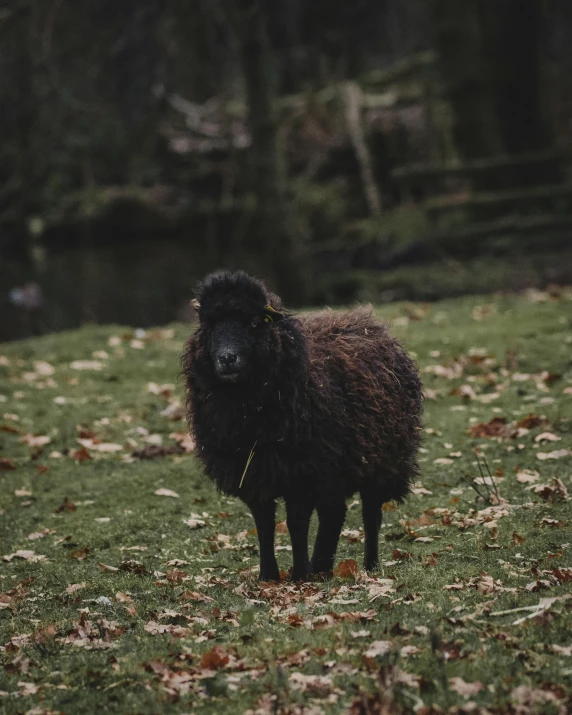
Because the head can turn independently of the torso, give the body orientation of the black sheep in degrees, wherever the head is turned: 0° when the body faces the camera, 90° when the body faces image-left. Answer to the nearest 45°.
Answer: approximately 45°

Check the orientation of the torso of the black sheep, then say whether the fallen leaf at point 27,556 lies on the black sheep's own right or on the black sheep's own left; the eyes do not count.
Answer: on the black sheep's own right

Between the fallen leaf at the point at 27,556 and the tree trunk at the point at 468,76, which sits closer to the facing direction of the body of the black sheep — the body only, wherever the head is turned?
the fallen leaf

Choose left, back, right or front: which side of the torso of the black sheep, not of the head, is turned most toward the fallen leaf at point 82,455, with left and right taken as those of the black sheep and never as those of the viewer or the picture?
right

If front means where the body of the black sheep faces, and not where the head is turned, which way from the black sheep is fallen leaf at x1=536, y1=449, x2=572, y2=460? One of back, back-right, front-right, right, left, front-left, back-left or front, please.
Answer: back

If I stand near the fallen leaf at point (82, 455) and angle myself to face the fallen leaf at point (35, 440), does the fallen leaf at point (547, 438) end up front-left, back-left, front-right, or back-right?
back-right

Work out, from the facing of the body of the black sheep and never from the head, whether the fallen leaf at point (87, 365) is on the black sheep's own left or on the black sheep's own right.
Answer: on the black sheep's own right

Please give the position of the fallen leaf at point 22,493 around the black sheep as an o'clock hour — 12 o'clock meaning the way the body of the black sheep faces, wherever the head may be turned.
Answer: The fallen leaf is roughly at 3 o'clock from the black sheep.

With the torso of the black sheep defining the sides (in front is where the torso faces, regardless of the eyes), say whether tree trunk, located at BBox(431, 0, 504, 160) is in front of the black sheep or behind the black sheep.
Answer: behind

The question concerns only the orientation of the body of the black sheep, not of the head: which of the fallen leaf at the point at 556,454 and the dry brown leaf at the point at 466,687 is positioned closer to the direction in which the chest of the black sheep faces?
the dry brown leaf

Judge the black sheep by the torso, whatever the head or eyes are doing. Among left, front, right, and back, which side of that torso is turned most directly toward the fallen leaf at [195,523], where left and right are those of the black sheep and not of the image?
right

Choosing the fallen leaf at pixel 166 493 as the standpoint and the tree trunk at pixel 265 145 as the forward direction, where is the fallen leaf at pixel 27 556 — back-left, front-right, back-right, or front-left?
back-left

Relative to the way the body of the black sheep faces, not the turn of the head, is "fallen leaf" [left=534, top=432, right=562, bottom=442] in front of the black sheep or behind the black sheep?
behind
